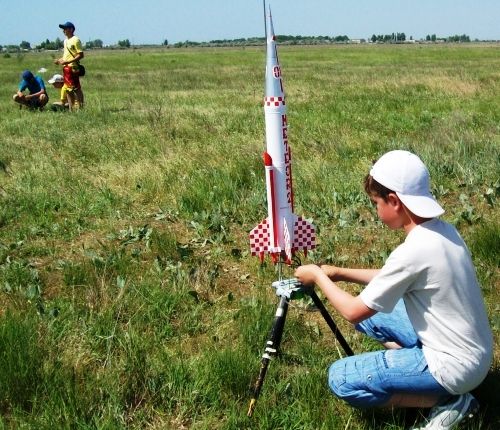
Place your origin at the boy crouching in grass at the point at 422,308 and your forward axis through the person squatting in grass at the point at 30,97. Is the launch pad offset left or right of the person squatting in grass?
left

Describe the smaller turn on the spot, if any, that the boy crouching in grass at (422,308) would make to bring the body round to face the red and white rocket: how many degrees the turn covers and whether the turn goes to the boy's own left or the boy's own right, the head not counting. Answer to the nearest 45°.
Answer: approximately 45° to the boy's own right

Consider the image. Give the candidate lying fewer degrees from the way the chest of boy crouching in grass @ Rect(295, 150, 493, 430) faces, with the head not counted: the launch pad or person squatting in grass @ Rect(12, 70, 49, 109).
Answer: the launch pad

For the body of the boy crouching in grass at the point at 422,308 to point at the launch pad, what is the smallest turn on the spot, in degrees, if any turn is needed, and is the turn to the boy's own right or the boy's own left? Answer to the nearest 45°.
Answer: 0° — they already face it

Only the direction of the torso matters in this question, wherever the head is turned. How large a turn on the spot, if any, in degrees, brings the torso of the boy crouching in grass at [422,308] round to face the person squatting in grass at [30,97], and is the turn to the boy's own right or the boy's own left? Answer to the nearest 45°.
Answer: approximately 45° to the boy's own right

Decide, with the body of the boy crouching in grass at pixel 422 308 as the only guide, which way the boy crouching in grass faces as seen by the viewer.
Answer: to the viewer's left
